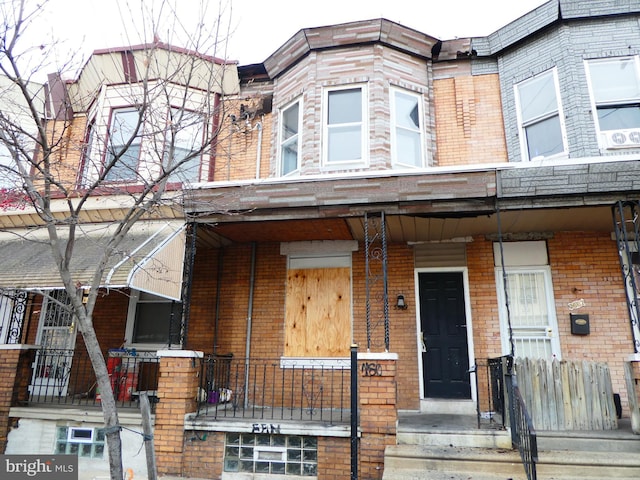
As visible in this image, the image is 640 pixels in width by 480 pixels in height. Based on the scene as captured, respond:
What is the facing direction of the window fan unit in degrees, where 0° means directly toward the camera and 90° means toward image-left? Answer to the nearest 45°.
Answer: approximately 0°

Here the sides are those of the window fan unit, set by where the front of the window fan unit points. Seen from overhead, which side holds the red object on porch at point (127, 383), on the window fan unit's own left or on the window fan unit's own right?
on the window fan unit's own right

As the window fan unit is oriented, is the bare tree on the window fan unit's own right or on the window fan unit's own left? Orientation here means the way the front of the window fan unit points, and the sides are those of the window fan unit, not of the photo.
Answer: on the window fan unit's own right

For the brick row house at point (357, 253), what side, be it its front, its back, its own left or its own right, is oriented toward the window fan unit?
left
